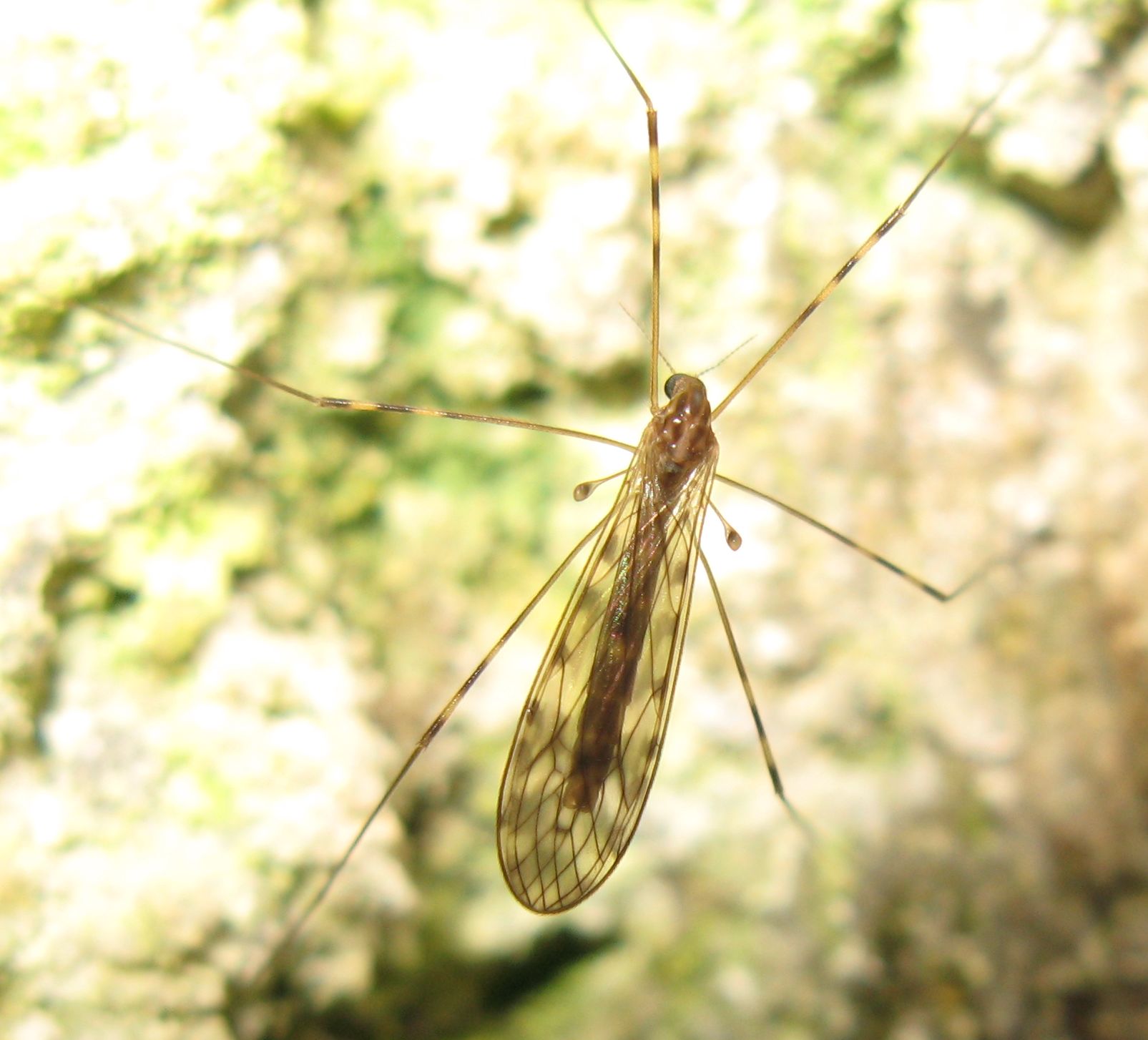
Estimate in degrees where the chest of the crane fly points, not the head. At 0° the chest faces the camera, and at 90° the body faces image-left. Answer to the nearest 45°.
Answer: approximately 180°
